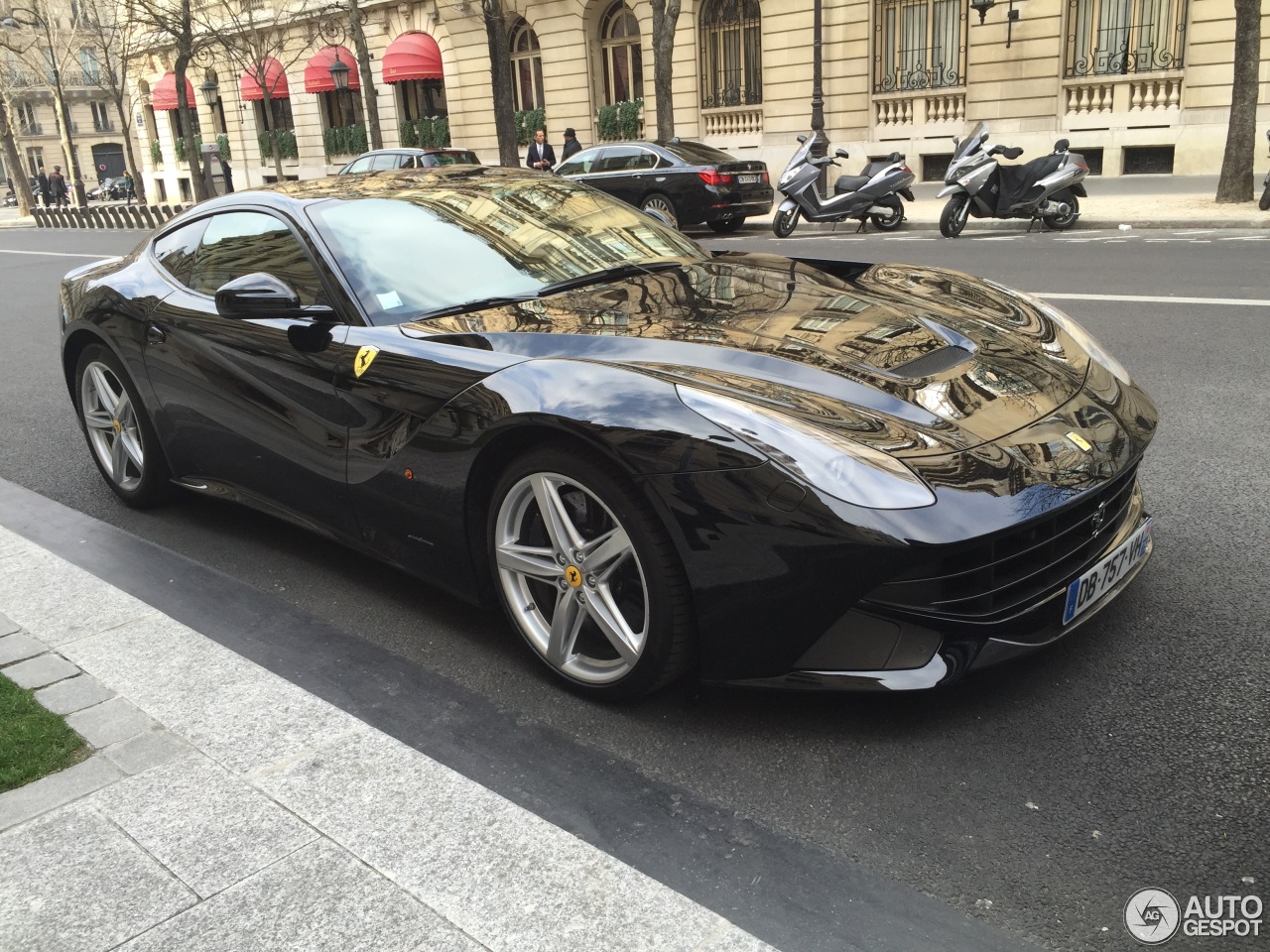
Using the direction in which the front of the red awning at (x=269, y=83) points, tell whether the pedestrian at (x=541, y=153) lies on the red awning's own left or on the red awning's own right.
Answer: on the red awning's own left

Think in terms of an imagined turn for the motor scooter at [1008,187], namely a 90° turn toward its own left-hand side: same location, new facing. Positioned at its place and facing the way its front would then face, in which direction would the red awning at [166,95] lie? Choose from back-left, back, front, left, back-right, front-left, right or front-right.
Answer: back

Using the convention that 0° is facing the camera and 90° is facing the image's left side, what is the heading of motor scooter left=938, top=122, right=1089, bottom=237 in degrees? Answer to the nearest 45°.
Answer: approximately 45°

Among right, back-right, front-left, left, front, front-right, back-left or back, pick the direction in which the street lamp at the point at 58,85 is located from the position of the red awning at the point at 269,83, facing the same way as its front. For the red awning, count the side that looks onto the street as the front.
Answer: right

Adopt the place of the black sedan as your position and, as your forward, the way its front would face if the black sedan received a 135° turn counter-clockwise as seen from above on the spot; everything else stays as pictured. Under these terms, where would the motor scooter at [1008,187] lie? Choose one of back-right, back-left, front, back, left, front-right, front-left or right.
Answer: front-left

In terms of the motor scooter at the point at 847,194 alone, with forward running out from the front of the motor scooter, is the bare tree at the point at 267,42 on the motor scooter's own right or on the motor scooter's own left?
on the motor scooter's own right

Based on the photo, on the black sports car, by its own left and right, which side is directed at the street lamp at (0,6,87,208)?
back

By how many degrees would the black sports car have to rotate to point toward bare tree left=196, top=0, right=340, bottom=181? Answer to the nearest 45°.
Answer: approximately 135° to its left

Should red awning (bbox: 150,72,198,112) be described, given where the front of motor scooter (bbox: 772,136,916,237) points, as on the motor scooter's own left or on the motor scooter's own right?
on the motor scooter's own right

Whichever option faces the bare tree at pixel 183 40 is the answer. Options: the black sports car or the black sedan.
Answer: the black sedan

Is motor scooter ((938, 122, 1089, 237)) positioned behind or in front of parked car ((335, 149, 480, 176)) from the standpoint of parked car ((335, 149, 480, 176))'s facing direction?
behind

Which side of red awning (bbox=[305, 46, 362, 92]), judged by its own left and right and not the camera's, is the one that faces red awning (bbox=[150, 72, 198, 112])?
right

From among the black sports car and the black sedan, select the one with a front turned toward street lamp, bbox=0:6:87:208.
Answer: the black sedan

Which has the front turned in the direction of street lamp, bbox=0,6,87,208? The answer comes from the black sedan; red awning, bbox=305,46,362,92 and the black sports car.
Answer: the black sedan

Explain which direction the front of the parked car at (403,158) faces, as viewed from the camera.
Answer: facing away from the viewer and to the left of the viewer

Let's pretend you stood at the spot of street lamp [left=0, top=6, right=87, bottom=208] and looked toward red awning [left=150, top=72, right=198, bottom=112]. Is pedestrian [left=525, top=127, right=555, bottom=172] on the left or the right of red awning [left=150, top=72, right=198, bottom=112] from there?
right
